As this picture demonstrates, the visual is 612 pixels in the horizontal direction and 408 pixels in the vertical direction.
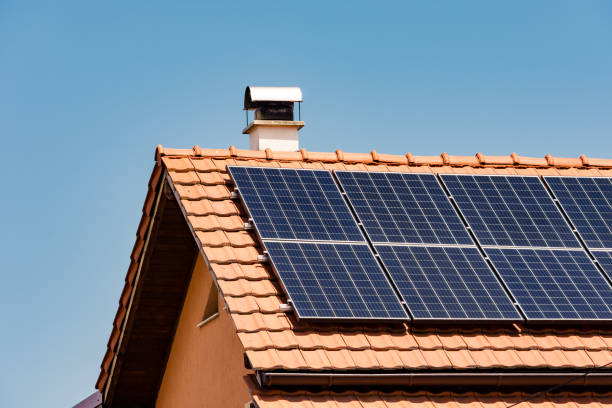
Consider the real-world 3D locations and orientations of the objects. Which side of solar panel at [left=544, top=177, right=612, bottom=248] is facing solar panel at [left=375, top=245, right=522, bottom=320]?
right

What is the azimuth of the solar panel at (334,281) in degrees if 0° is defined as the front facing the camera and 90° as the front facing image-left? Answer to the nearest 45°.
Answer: approximately 315°

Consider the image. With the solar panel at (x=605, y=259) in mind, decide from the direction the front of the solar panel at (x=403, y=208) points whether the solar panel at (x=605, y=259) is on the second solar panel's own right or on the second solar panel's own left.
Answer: on the second solar panel's own left

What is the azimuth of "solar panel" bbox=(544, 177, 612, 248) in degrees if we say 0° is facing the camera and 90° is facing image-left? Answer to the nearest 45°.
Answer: approximately 315°

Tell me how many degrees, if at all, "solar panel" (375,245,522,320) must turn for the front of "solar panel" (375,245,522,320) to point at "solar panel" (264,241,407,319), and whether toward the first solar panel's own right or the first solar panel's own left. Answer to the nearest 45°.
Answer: approximately 90° to the first solar panel's own right

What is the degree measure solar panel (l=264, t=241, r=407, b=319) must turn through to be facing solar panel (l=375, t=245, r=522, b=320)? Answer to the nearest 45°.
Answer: approximately 45° to its left

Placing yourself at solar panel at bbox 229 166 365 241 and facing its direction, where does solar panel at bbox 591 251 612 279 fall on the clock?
solar panel at bbox 591 251 612 279 is roughly at 10 o'clock from solar panel at bbox 229 166 365 241.
